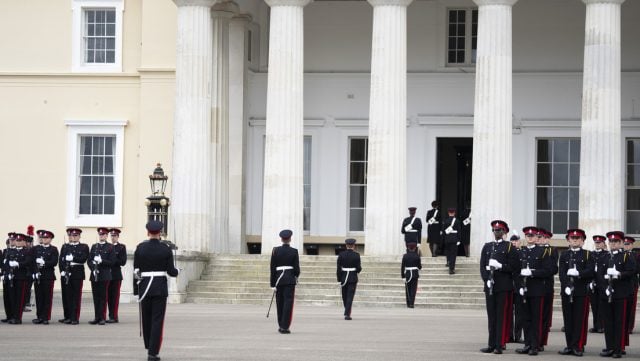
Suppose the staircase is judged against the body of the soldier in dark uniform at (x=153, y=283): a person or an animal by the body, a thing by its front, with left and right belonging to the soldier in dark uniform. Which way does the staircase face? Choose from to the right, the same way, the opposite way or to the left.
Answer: the opposite way

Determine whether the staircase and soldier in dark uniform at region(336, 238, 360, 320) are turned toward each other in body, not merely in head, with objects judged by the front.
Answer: yes

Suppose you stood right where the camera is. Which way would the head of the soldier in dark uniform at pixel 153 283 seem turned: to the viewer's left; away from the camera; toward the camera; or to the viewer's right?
away from the camera

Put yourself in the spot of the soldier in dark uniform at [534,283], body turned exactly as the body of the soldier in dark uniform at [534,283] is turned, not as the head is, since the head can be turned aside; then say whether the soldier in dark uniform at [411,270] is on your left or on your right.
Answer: on your right

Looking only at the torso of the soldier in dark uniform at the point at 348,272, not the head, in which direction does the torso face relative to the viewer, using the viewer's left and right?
facing away from the viewer
